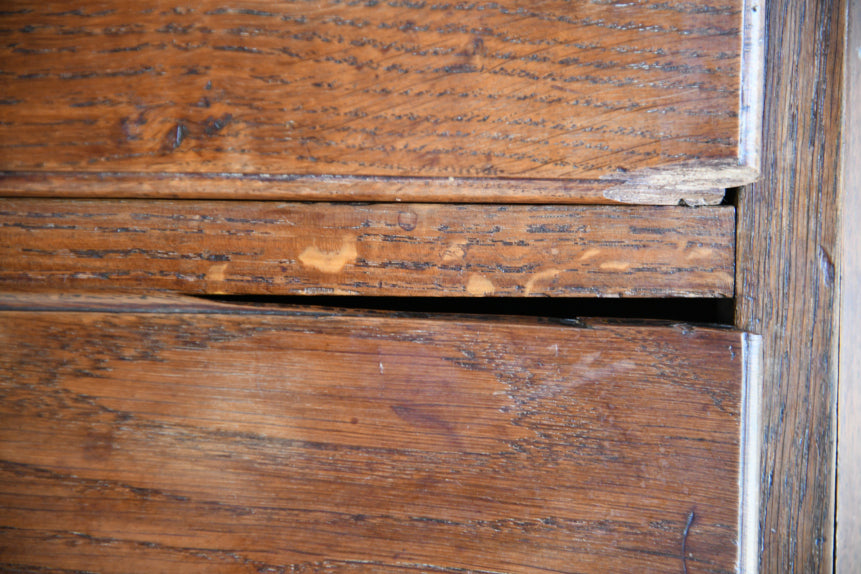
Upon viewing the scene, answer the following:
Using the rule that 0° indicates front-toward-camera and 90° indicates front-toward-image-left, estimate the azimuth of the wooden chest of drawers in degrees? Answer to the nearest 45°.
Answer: approximately 0°
